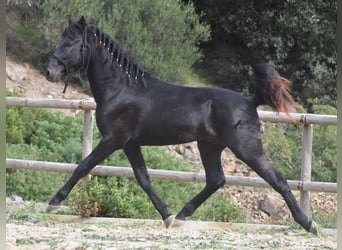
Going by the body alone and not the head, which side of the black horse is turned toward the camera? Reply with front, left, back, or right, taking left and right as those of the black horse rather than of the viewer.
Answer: left

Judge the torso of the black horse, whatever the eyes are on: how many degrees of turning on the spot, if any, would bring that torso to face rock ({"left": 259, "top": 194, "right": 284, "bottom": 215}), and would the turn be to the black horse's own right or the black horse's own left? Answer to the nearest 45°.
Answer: approximately 135° to the black horse's own right
